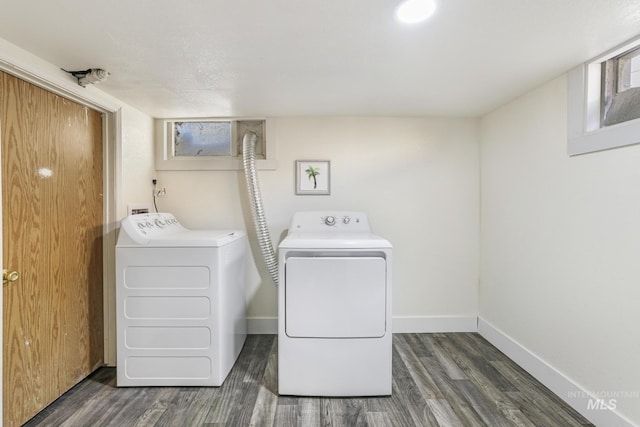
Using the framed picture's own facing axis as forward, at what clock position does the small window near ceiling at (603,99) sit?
The small window near ceiling is roughly at 10 o'clock from the framed picture.

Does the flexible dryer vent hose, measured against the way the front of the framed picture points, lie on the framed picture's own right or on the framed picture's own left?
on the framed picture's own right

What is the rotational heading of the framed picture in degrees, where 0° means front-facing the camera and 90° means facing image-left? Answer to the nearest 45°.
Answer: approximately 0°

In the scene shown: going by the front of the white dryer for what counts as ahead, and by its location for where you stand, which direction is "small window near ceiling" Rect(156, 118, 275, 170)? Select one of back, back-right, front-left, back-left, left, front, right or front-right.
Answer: back-right

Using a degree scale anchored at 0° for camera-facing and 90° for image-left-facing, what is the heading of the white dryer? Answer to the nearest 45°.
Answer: approximately 0°

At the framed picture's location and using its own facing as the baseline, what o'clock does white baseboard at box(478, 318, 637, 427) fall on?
The white baseboard is roughly at 10 o'clock from the framed picture.

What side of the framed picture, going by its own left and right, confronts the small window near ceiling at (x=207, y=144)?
right

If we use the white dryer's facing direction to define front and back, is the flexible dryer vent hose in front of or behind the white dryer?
behind

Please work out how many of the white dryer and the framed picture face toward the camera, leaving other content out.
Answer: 2

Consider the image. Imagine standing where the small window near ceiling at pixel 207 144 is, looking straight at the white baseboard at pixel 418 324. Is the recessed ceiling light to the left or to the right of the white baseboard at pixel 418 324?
right
